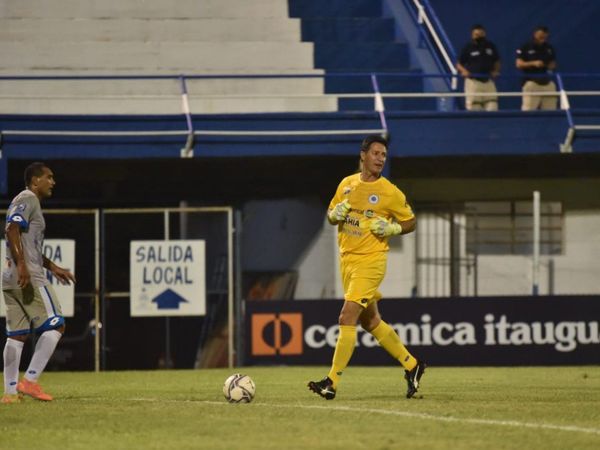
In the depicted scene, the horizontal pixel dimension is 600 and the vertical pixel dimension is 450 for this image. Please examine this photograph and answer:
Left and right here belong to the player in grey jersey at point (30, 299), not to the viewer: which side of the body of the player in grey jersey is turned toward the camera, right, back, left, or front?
right

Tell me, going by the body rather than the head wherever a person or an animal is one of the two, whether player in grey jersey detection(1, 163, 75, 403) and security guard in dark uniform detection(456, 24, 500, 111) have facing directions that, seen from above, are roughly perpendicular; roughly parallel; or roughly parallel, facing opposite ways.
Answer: roughly perpendicular

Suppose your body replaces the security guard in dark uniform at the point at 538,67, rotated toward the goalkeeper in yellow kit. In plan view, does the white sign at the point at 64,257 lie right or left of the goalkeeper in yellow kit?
right

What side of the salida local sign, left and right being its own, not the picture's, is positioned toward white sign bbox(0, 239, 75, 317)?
right

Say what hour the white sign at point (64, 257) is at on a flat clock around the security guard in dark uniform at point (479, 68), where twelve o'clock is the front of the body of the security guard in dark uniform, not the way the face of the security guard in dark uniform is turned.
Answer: The white sign is roughly at 2 o'clock from the security guard in dark uniform.

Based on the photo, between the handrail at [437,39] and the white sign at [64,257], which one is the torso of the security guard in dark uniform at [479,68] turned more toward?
the white sign

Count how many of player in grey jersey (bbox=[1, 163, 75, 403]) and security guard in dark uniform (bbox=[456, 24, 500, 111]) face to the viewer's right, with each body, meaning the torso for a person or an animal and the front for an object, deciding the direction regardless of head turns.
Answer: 1

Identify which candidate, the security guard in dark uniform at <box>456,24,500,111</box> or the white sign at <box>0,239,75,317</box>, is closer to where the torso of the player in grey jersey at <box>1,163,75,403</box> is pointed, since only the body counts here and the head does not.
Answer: the security guard in dark uniform

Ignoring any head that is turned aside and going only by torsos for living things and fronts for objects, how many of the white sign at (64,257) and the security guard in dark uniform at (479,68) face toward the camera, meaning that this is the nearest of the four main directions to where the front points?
2

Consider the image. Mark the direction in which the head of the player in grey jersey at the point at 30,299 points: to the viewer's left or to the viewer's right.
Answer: to the viewer's right

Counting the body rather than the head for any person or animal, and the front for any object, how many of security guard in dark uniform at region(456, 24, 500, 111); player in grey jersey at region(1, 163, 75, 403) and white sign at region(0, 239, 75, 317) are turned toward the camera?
2
